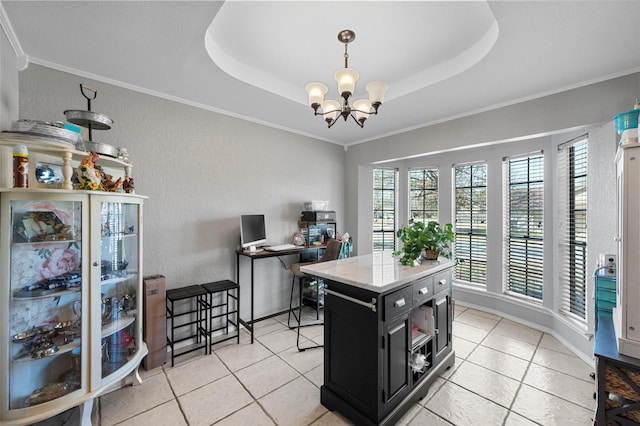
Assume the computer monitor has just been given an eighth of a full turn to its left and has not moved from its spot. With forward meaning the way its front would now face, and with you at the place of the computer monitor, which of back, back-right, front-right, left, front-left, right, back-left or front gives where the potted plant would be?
front-right

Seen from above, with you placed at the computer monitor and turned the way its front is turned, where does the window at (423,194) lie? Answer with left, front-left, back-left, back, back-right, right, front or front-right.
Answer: front-left

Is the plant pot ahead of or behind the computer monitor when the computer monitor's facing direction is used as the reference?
ahead

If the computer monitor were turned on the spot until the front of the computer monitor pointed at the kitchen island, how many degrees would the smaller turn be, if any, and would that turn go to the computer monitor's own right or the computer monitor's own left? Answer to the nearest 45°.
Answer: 0° — it already faces it

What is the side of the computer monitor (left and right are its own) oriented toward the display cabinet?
right

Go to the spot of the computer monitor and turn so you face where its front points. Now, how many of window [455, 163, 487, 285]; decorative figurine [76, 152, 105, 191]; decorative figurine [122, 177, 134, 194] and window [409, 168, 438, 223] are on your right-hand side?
2

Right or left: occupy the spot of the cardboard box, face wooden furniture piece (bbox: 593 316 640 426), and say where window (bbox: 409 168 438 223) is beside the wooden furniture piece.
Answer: left

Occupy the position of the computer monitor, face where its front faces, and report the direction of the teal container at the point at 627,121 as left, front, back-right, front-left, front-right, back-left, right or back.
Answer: front

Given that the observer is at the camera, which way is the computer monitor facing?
facing the viewer and to the right of the viewer

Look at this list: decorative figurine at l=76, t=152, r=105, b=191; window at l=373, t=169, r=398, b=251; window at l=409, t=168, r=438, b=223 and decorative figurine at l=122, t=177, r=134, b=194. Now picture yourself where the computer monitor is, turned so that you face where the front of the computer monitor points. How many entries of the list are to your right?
2

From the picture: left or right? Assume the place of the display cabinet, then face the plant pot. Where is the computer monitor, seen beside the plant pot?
left

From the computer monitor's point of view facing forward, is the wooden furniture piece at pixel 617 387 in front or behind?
in front

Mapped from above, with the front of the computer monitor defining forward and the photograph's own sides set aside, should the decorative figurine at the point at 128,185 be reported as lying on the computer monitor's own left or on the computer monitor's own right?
on the computer monitor's own right

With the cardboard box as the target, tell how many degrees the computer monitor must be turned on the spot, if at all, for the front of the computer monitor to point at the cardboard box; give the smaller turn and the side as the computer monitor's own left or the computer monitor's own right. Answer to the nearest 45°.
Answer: approximately 90° to the computer monitor's own right
